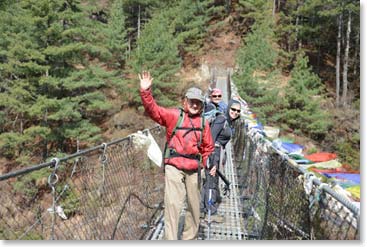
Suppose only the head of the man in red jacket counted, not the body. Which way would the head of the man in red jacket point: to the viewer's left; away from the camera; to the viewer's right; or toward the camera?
toward the camera

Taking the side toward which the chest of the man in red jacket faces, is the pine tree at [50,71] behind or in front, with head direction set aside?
behind

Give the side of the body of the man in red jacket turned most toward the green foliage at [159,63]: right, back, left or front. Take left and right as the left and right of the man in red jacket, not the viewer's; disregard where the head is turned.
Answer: back

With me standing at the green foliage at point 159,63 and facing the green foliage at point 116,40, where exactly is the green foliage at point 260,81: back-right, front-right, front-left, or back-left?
back-right

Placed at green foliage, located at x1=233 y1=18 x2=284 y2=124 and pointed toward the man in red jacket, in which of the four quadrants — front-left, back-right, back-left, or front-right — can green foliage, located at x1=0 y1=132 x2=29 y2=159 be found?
front-right

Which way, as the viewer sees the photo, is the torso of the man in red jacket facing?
toward the camera

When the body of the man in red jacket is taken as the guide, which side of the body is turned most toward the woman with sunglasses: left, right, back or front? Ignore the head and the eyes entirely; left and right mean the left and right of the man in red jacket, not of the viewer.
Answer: back

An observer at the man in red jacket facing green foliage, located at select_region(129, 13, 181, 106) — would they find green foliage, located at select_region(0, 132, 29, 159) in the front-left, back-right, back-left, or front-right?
front-left

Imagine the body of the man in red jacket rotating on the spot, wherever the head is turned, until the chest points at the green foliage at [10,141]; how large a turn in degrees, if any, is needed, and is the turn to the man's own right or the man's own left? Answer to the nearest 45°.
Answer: approximately 135° to the man's own right

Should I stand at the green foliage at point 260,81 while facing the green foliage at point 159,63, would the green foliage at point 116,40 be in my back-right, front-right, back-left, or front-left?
front-right
